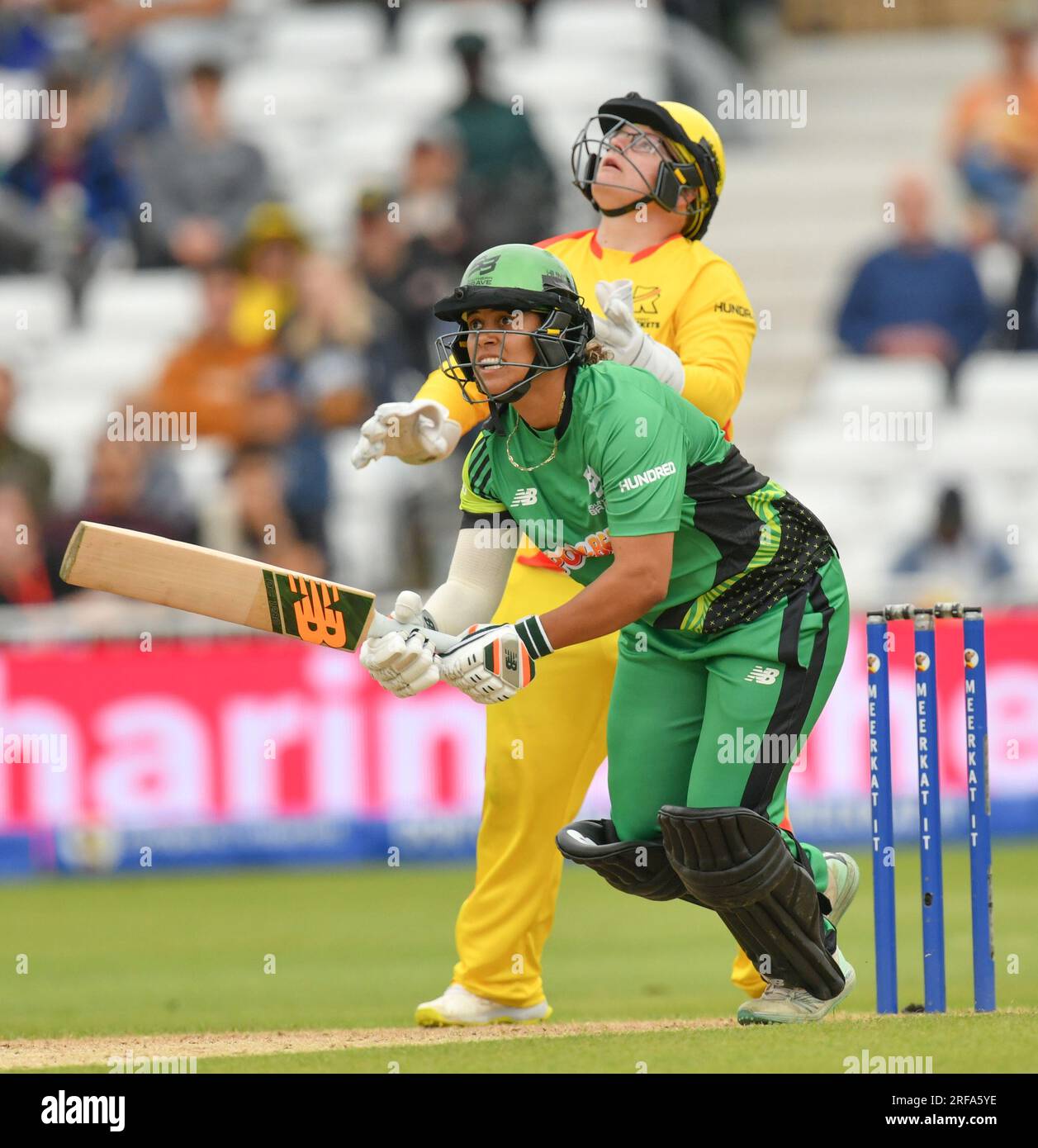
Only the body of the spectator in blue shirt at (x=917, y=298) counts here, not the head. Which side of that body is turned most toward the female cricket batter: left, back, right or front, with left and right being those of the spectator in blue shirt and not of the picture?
front

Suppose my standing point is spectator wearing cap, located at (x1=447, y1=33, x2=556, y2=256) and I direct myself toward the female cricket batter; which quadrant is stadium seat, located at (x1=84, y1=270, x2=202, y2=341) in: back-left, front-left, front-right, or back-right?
front-right

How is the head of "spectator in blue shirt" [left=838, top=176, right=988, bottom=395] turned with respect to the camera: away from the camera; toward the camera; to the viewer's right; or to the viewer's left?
toward the camera

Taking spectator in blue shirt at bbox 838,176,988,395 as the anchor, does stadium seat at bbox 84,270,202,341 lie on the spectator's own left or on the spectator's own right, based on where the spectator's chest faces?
on the spectator's own right

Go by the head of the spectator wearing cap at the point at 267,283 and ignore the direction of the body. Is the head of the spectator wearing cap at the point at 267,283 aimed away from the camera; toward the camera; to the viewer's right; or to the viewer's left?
toward the camera

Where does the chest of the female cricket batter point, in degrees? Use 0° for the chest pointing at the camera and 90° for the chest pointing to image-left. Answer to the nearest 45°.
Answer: approximately 45°

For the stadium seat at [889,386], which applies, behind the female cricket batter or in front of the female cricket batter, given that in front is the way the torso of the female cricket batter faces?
behind

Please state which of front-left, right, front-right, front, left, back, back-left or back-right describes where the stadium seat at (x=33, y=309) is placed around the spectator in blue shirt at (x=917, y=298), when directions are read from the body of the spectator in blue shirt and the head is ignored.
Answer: right

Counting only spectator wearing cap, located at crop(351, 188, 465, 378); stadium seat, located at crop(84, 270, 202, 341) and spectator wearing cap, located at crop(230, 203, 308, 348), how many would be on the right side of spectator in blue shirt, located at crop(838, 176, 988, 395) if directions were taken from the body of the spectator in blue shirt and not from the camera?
3

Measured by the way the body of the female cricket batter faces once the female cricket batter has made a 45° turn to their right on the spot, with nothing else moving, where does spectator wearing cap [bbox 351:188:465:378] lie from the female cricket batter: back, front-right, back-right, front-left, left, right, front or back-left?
right

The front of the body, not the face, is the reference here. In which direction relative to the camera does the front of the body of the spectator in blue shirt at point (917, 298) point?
toward the camera

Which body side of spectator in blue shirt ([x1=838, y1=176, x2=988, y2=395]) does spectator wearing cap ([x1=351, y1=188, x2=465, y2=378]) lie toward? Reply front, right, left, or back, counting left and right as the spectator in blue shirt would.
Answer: right

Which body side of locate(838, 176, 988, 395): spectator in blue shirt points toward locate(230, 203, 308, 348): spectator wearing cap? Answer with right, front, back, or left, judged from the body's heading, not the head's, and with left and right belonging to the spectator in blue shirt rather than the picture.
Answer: right

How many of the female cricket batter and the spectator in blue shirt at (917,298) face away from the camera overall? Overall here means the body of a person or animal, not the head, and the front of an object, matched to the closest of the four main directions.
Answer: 0
